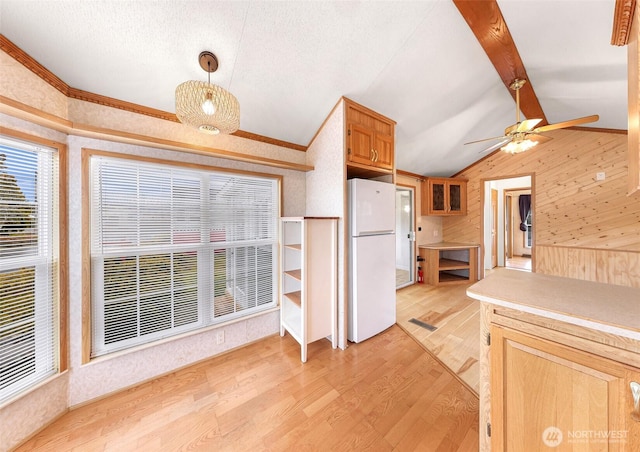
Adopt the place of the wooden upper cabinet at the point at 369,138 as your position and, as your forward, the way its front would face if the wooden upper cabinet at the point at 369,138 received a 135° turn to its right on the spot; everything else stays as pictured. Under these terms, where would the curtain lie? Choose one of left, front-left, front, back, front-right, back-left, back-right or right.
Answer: back-right

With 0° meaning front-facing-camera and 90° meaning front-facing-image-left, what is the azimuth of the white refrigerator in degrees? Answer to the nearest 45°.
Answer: approximately 315°

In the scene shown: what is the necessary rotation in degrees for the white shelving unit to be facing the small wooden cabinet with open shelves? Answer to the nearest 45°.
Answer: approximately 180°

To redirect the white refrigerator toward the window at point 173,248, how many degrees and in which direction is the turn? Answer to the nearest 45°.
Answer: approximately 90° to its right

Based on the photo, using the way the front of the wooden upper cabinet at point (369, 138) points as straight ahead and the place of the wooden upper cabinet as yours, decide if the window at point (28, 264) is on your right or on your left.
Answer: on your right

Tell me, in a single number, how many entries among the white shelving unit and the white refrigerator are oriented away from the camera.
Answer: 0

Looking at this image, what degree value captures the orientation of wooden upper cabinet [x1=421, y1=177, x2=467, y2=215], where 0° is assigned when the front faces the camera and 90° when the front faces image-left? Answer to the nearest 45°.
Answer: approximately 0°

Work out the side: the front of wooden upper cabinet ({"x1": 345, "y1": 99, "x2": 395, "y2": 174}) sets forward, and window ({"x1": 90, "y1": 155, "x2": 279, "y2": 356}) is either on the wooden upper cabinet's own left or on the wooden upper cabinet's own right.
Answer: on the wooden upper cabinet's own right

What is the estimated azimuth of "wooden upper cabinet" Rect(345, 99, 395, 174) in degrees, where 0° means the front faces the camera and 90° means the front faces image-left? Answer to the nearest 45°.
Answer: approximately 315°

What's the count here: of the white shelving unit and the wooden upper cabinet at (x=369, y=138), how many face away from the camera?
0

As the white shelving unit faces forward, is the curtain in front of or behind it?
behind

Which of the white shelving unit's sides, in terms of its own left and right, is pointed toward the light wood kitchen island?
left

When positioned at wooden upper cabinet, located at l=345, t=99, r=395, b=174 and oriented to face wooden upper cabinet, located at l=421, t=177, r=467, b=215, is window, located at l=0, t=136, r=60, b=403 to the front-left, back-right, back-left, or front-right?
back-left

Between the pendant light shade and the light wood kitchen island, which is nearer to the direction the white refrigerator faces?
the light wood kitchen island
